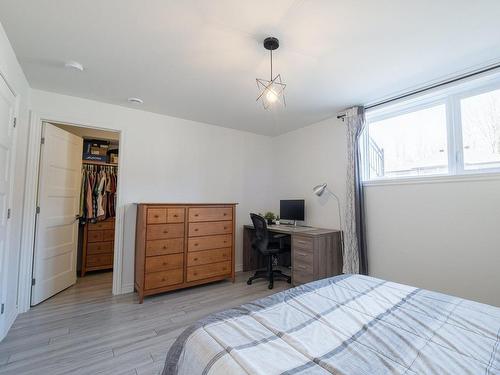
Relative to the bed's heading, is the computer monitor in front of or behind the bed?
in front

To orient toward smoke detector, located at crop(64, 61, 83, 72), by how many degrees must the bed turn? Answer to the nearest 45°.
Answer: approximately 45° to its left

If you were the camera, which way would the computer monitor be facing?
facing the viewer and to the left of the viewer

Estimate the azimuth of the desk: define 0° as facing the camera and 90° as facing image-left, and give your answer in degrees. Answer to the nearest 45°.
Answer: approximately 45°

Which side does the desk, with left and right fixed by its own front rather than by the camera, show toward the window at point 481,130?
left

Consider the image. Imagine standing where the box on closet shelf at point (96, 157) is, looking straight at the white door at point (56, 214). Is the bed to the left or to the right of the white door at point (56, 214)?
left

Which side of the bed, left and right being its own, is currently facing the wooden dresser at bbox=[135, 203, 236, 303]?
front

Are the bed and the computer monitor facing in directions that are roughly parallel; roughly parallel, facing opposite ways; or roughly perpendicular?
roughly perpendicular

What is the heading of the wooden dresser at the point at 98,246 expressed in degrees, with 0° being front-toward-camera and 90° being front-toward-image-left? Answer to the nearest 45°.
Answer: approximately 0°

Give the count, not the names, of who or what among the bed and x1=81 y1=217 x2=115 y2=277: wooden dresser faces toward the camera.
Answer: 1
